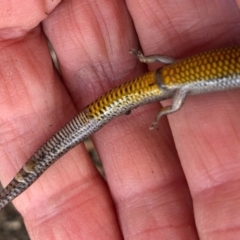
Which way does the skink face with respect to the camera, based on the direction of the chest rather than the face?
to the viewer's right
